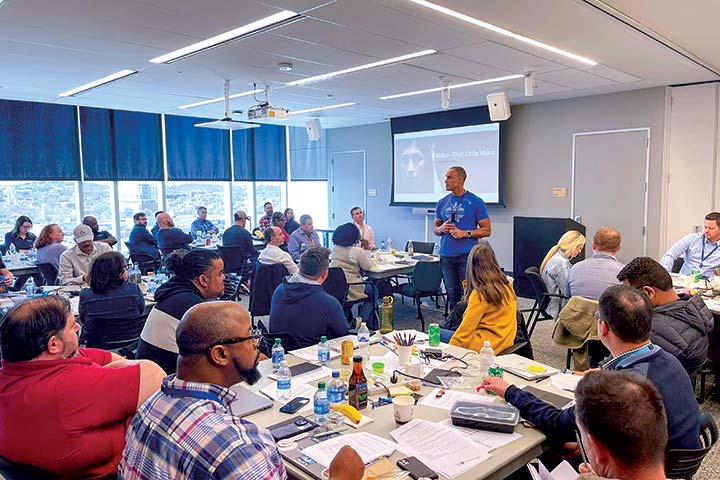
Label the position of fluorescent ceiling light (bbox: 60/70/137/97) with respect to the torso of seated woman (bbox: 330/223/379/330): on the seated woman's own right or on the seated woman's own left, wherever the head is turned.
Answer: on the seated woman's own left

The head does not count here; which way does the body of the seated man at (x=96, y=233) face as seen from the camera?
to the viewer's right

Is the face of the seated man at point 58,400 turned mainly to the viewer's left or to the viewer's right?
to the viewer's right

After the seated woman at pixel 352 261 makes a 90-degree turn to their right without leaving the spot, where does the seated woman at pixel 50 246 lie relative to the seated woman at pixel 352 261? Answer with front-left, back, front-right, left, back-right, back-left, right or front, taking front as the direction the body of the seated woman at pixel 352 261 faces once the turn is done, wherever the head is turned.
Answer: back-right

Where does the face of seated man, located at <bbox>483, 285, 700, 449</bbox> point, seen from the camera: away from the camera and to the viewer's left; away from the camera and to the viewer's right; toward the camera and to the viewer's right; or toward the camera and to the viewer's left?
away from the camera and to the viewer's left

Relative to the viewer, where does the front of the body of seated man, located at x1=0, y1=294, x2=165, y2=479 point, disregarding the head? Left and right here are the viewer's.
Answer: facing away from the viewer and to the right of the viewer

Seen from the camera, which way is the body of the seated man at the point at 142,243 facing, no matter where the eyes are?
to the viewer's right

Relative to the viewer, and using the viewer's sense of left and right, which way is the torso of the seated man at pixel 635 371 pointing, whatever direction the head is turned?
facing away from the viewer and to the left of the viewer

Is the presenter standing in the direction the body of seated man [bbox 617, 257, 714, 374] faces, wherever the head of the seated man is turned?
yes

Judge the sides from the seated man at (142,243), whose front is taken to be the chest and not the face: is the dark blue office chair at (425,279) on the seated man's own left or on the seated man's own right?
on the seated man's own right

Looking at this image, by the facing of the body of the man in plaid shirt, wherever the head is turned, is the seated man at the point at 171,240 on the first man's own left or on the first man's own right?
on the first man's own left
